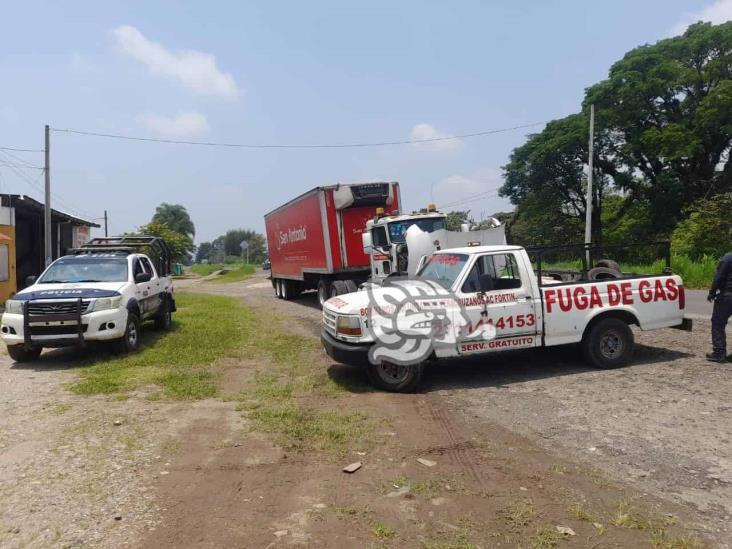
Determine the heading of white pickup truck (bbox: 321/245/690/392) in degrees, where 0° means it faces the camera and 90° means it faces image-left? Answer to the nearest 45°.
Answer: approximately 45°

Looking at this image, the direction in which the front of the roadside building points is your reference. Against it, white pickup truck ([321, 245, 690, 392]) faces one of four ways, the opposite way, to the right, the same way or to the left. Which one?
the opposite way

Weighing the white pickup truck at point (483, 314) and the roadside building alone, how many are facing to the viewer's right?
1

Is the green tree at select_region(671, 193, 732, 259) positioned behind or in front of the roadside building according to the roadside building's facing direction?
in front

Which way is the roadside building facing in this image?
to the viewer's right

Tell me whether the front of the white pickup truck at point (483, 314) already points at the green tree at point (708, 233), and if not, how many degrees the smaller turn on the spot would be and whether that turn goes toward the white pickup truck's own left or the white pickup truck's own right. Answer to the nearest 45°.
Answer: approximately 180°

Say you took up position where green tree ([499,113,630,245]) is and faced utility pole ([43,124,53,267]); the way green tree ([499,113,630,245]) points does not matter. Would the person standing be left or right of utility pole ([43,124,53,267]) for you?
left

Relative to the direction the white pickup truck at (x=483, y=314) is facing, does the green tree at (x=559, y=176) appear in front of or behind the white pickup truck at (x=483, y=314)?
behind

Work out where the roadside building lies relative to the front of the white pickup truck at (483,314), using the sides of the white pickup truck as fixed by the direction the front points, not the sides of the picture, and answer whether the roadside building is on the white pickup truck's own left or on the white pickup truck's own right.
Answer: on the white pickup truck's own right

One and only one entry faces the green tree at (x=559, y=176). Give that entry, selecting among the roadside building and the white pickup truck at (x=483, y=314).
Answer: the roadside building

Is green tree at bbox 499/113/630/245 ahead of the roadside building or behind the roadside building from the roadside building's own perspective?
ahead

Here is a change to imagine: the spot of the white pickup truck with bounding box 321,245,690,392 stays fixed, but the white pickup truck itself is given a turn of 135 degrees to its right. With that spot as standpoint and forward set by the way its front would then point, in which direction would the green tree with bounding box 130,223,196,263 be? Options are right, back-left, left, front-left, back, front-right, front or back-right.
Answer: front-left
